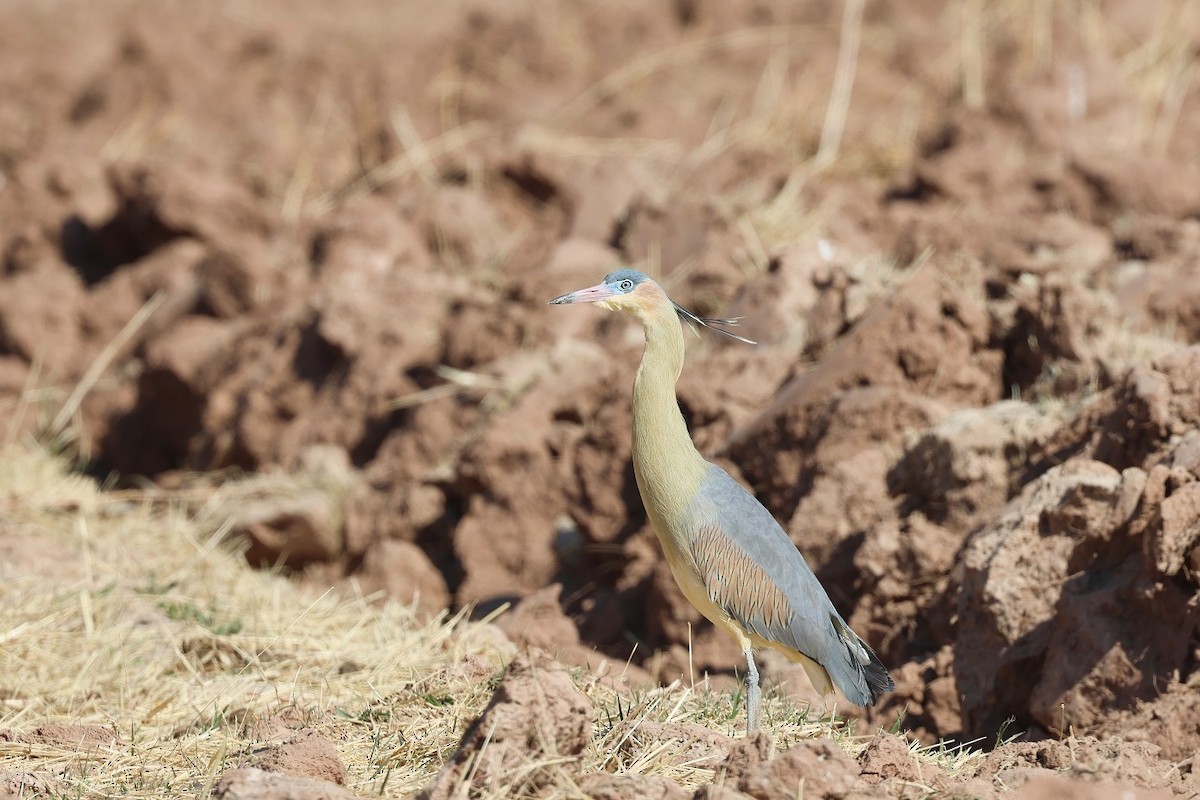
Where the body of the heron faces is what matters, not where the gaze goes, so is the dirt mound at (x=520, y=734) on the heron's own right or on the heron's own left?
on the heron's own left

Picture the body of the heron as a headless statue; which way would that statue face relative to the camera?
to the viewer's left
